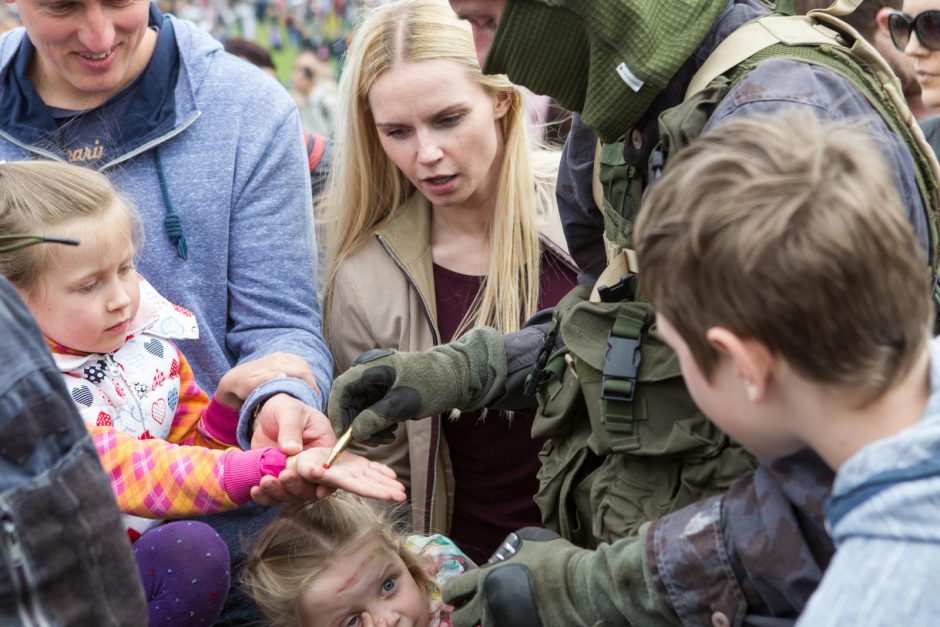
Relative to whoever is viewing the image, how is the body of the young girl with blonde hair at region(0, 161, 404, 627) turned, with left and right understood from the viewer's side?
facing the viewer and to the right of the viewer

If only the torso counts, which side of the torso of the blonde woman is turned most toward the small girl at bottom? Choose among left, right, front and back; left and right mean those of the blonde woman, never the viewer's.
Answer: front

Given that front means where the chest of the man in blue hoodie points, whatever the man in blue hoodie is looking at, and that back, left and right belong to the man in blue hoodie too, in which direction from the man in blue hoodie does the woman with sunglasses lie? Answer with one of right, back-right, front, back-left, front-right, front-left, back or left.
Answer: left

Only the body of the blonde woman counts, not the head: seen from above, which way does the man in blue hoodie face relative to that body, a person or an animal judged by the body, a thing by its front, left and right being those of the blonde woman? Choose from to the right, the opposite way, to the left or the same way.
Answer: the same way

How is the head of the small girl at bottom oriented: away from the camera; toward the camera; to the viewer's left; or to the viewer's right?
toward the camera

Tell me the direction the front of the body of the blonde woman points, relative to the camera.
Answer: toward the camera

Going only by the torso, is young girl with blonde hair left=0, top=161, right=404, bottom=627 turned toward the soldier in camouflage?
yes

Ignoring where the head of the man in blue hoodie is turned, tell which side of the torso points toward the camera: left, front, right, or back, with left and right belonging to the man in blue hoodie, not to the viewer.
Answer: front

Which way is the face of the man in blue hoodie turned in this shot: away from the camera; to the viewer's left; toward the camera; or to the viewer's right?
toward the camera

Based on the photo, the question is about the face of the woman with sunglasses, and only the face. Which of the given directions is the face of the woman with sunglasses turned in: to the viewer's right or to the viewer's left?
to the viewer's left

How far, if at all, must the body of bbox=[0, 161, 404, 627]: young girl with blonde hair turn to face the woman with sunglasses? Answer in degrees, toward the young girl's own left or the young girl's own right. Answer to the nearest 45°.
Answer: approximately 45° to the young girl's own left

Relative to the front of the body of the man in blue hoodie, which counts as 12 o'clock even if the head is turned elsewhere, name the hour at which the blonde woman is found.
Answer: The blonde woman is roughly at 9 o'clock from the man in blue hoodie.
